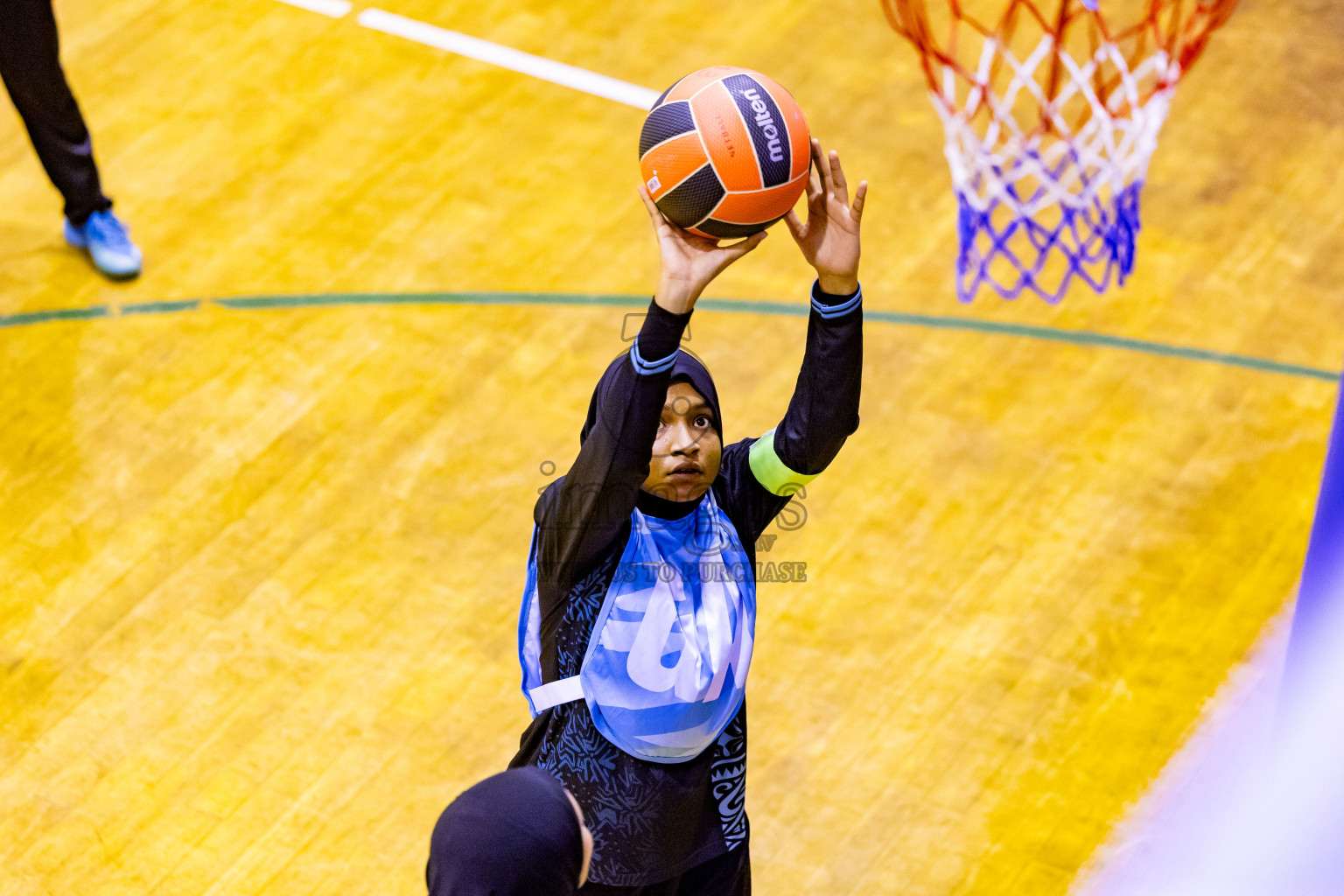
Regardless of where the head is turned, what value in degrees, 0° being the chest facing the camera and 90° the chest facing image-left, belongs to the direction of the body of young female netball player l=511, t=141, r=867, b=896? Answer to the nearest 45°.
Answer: approximately 315°
